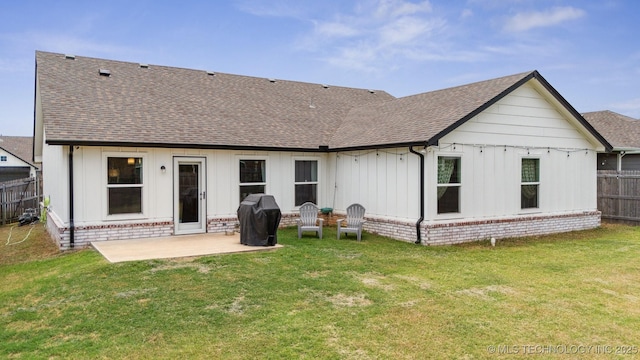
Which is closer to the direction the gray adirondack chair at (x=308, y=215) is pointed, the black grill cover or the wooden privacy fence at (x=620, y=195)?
the black grill cover

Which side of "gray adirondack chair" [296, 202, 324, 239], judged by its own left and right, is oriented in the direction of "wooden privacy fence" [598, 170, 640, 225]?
left

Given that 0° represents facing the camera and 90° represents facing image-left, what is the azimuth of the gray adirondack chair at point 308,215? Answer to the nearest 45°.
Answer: approximately 0°

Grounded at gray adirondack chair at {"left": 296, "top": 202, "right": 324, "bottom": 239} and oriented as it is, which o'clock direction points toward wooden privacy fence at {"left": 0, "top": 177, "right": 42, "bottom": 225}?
The wooden privacy fence is roughly at 4 o'clock from the gray adirondack chair.

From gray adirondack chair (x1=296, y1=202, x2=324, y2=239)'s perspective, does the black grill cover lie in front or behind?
in front

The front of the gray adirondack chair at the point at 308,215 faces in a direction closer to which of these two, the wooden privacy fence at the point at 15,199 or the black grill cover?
the black grill cover
